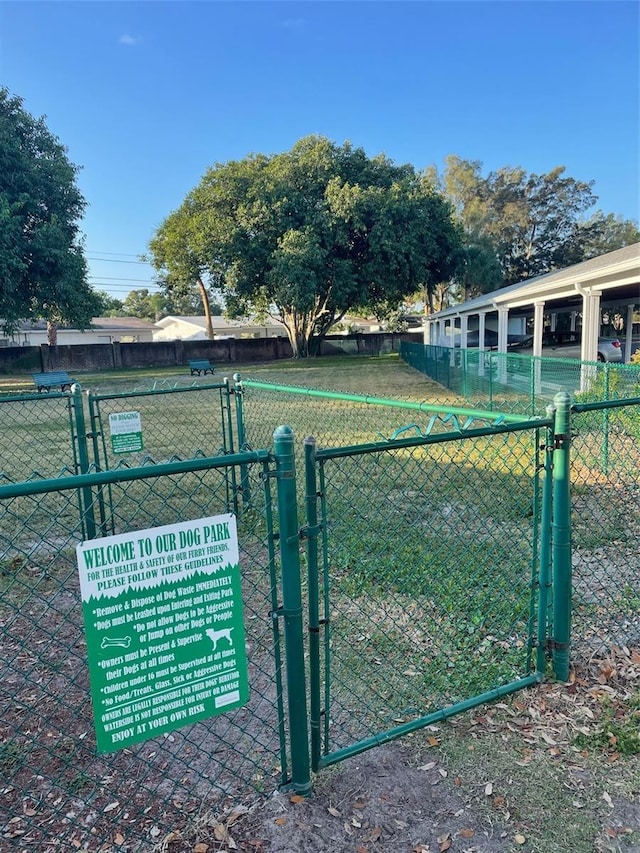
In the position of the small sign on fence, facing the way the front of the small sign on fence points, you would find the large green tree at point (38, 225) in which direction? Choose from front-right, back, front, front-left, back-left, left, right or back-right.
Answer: back

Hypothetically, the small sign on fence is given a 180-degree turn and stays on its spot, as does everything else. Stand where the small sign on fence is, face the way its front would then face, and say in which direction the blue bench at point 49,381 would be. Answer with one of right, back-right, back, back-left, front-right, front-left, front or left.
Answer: front

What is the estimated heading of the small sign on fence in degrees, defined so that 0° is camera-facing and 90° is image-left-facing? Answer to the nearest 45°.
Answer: approximately 0°

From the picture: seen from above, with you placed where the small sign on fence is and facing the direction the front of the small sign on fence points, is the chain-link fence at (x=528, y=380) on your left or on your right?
on your left

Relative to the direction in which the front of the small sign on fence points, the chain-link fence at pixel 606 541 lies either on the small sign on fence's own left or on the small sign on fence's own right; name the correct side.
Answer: on the small sign on fence's own left

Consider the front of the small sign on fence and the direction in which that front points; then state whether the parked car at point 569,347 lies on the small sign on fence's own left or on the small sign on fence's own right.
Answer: on the small sign on fence's own left

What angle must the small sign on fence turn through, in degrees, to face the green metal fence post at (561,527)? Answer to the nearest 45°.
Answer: approximately 45° to its left

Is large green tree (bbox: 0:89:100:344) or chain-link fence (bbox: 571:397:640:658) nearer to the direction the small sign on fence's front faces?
the chain-link fence

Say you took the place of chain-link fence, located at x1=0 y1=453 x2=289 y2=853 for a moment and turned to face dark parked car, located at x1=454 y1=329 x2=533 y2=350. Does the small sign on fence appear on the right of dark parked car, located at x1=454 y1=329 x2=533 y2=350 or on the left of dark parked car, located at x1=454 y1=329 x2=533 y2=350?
left

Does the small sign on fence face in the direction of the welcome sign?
yes

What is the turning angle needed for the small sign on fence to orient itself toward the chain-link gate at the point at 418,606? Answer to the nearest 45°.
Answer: approximately 45° to its left

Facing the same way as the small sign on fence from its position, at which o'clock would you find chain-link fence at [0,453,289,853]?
The chain-link fence is roughly at 12 o'clock from the small sign on fence.

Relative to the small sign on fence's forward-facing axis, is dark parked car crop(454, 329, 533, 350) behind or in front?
behind
